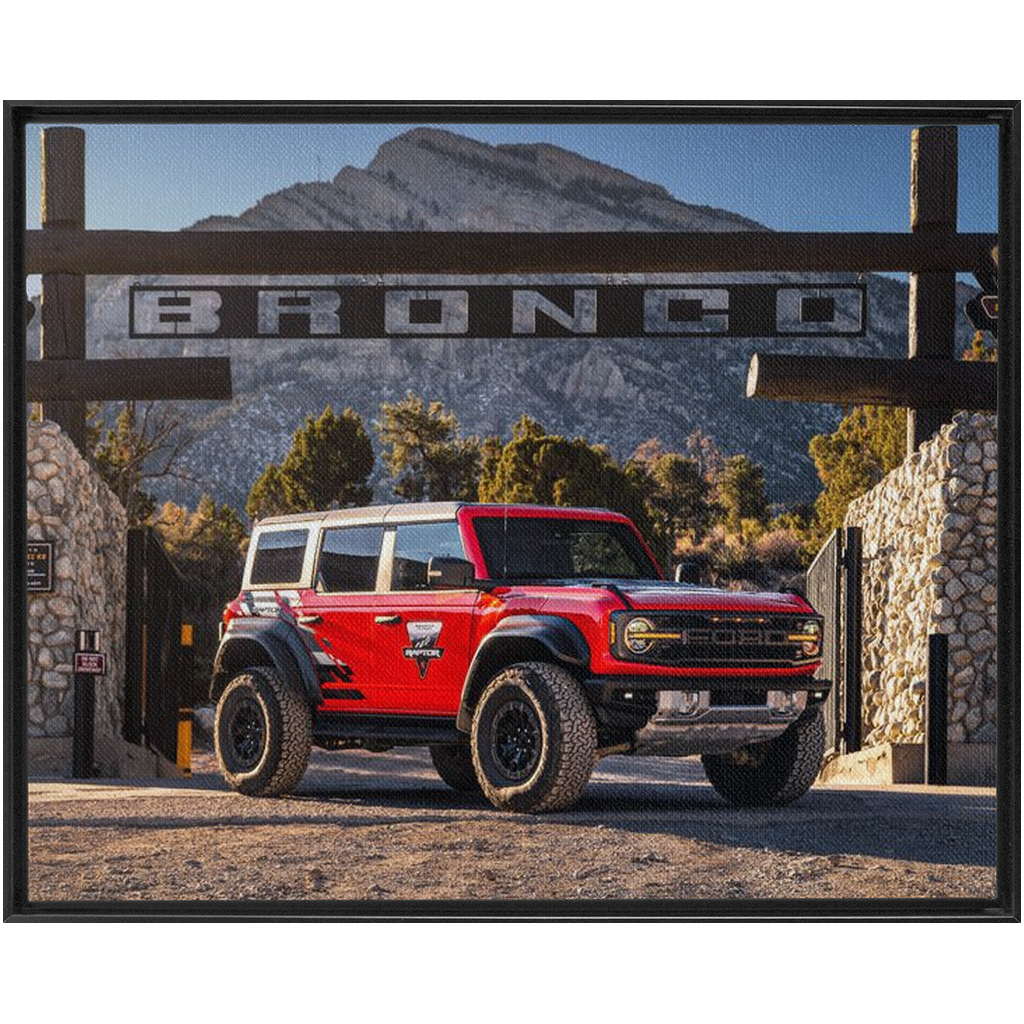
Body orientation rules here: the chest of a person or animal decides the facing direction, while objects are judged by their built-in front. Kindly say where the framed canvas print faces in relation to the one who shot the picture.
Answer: facing the viewer
